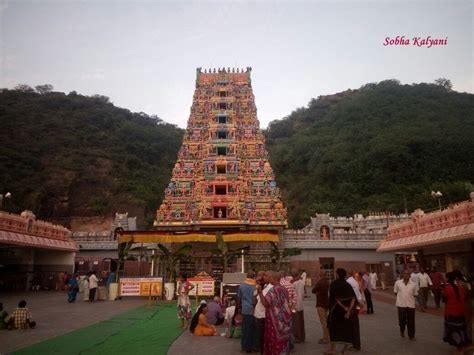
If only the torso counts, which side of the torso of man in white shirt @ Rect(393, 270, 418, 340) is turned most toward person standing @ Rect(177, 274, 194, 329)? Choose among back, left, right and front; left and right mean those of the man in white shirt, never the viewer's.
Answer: right

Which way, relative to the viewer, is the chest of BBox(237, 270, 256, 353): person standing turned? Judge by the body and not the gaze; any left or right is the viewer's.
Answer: facing away from the viewer

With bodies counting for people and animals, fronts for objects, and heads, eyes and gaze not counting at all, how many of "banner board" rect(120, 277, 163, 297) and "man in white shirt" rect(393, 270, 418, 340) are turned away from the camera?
0

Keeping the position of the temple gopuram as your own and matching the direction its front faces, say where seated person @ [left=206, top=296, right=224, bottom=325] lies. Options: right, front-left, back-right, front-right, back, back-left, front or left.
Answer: front

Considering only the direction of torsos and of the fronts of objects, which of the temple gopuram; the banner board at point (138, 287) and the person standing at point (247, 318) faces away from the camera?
the person standing

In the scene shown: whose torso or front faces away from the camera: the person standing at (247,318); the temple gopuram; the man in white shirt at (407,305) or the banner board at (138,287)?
the person standing

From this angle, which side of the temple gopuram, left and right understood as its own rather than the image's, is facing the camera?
front

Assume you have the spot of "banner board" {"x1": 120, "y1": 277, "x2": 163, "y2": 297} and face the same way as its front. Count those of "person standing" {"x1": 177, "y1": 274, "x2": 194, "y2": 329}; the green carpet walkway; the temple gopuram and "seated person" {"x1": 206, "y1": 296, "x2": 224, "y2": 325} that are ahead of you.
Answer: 3

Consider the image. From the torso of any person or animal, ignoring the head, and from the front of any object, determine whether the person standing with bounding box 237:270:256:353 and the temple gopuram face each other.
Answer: yes

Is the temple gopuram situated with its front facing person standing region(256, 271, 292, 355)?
yes

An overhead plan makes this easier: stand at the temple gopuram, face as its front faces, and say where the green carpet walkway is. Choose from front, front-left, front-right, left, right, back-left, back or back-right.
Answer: front

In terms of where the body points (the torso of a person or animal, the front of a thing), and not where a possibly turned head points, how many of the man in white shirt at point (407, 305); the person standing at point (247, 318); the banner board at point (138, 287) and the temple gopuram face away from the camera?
1

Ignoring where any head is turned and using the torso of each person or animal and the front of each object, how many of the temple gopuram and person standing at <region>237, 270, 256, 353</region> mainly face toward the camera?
1

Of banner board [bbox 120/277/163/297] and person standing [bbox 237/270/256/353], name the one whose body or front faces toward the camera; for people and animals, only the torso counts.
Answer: the banner board

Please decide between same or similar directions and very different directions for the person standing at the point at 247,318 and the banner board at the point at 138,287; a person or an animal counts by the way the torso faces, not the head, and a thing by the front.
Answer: very different directions
